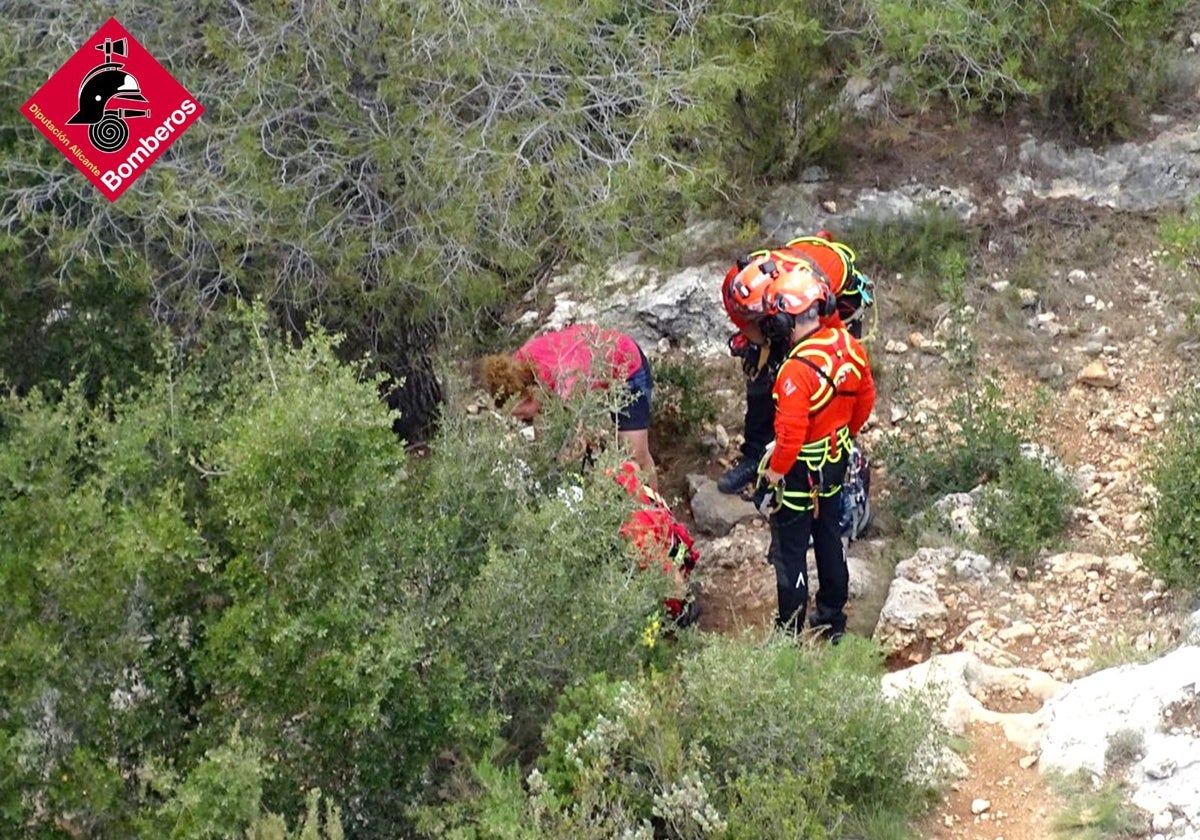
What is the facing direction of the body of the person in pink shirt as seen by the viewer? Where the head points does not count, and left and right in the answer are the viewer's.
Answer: facing to the left of the viewer

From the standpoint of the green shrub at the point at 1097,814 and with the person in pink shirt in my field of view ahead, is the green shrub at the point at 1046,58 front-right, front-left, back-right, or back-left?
front-right

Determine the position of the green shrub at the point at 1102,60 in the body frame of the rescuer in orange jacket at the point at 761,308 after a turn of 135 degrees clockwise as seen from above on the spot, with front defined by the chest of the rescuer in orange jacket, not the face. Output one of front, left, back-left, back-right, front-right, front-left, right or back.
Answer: front

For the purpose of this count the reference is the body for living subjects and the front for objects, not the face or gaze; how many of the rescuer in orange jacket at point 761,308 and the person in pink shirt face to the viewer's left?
2

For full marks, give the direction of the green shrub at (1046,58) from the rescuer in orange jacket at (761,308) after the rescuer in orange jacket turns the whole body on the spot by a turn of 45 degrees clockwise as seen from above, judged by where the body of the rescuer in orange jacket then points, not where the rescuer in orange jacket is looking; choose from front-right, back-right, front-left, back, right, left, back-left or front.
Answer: right

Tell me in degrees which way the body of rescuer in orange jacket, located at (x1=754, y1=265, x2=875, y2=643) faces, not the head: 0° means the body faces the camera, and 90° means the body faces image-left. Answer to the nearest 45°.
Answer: approximately 135°

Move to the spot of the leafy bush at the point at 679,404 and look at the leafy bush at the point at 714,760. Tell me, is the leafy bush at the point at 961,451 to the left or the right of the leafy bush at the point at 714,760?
left

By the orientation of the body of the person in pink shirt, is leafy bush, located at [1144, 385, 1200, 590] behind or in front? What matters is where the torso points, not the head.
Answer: behind

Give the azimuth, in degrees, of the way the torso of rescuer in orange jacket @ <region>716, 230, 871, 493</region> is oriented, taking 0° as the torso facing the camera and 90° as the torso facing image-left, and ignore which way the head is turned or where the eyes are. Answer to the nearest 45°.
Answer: approximately 90°

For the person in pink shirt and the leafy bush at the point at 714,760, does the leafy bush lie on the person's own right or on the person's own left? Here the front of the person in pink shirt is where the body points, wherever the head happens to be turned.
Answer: on the person's own left

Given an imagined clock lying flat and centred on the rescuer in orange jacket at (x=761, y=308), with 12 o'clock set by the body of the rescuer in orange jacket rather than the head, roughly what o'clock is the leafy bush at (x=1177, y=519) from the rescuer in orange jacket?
The leafy bush is roughly at 8 o'clock from the rescuer in orange jacket.
